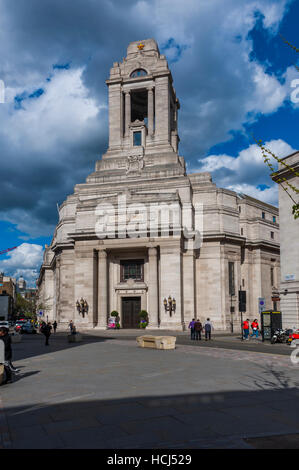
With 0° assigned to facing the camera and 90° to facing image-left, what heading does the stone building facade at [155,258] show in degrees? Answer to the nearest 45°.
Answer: approximately 0°

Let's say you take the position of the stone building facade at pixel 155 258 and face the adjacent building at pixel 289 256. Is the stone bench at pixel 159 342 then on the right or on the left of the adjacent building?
right

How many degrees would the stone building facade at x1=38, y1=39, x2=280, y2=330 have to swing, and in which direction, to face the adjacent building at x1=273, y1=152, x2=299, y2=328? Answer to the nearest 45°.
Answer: approximately 45° to its left

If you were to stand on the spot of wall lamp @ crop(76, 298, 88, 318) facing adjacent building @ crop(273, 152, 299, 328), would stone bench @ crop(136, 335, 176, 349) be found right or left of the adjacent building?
right

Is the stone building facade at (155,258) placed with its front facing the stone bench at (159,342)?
yes
